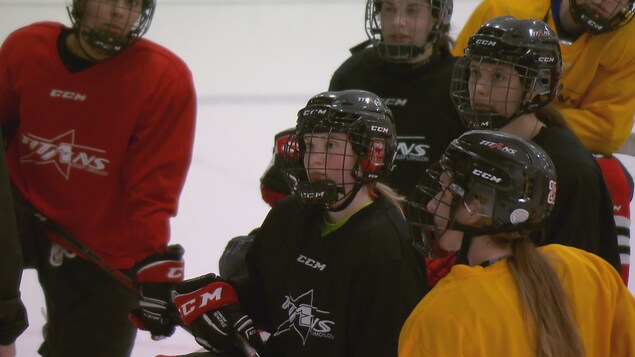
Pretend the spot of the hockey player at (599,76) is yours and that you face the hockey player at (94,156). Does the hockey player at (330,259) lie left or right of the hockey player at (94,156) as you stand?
left

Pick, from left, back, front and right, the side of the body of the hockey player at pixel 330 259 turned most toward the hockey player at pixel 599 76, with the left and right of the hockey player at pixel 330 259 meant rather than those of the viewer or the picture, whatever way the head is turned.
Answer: back

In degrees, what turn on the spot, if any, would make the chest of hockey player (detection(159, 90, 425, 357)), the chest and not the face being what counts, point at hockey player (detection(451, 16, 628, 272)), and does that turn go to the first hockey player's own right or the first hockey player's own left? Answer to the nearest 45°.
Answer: approximately 180°

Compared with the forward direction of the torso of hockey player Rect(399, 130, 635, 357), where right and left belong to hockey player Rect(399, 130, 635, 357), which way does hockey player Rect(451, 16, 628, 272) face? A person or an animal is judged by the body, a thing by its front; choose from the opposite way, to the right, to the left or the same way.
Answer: to the left

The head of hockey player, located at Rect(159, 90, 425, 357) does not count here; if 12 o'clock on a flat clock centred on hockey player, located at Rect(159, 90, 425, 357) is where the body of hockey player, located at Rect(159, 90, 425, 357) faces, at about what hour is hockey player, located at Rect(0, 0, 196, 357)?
hockey player, located at Rect(0, 0, 196, 357) is roughly at 3 o'clock from hockey player, located at Rect(159, 90, 425, 357).

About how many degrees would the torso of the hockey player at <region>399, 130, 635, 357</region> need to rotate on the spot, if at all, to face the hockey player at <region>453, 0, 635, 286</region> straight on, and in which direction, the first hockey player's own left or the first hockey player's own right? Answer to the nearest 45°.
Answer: approximately 45° to the first hockey player's own right

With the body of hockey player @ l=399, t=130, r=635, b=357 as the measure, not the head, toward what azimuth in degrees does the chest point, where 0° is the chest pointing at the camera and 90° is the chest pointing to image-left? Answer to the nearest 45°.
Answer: approximately 135°

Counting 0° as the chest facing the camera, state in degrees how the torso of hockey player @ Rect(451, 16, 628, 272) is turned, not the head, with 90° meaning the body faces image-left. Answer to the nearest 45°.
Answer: approximately 45°
